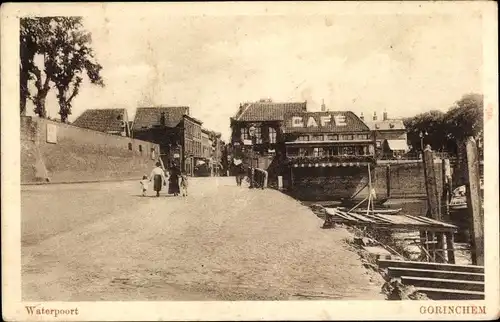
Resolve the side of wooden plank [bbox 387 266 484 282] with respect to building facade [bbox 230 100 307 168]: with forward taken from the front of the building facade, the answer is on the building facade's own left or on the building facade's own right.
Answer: on the building facade's own left

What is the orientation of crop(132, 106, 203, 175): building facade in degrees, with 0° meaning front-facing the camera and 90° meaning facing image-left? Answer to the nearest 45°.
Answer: approximately 315°

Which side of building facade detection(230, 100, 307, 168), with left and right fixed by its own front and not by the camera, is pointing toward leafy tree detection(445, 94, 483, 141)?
left

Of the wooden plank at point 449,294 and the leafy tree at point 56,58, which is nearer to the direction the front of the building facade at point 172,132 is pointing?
the wooden plank
